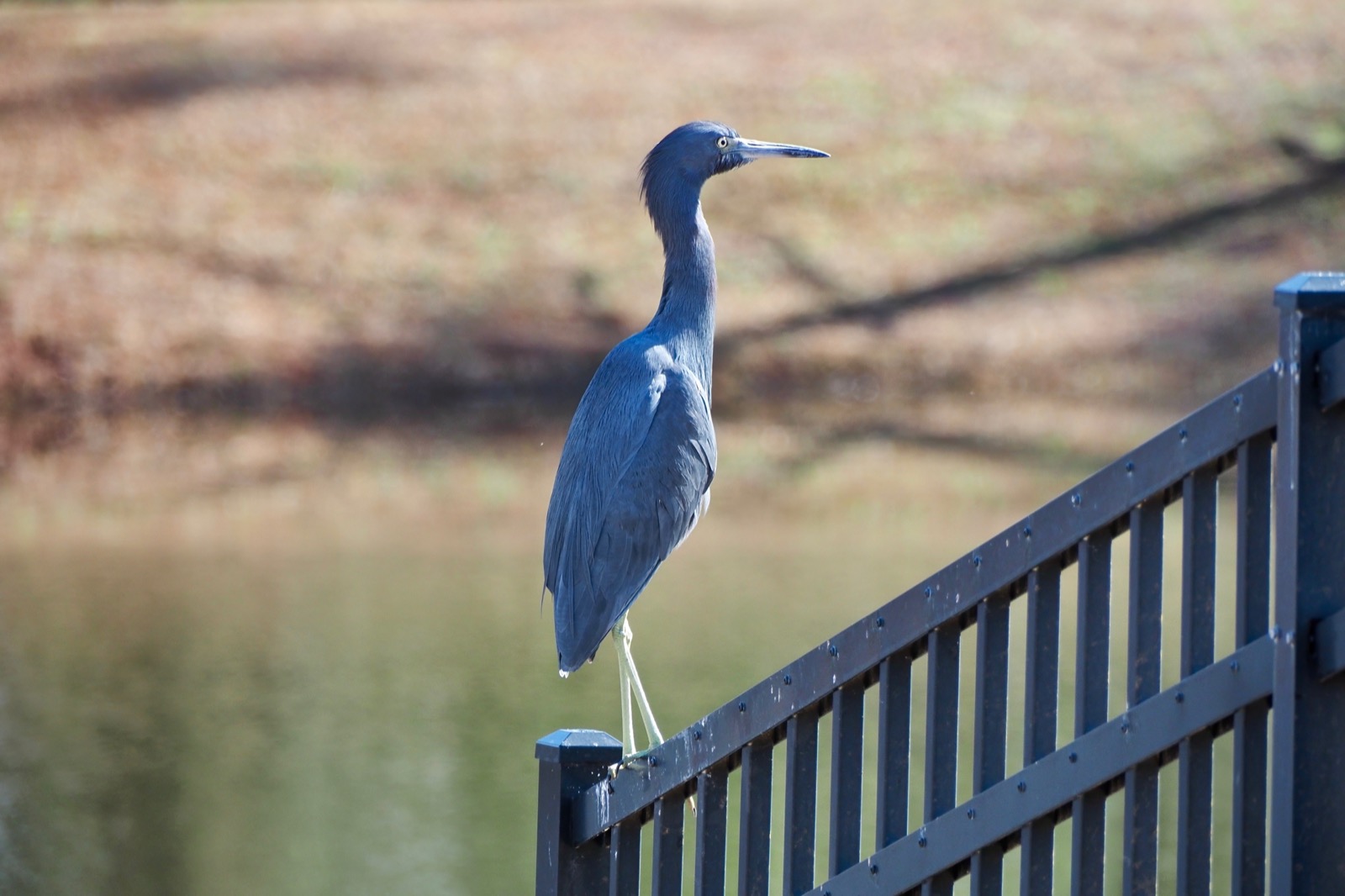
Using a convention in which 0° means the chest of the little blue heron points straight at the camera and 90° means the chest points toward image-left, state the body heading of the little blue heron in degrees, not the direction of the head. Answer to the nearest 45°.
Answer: approximately 225°
